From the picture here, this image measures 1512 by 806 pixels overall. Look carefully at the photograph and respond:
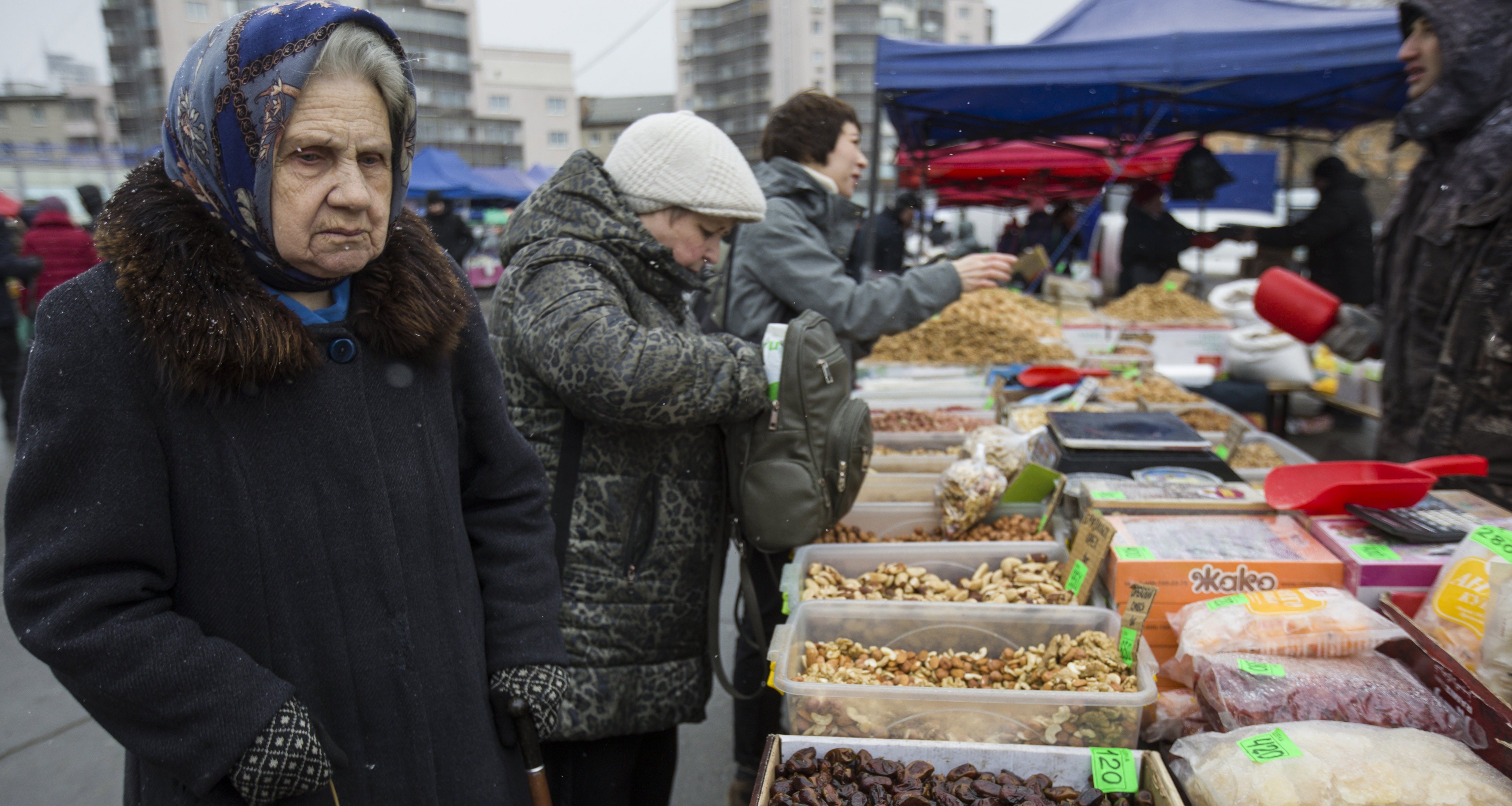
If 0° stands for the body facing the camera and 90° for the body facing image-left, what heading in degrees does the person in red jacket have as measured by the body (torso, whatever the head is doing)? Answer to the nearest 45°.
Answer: approximately 180°

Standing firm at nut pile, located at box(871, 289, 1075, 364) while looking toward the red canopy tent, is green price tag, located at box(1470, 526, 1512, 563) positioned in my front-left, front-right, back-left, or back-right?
back-right

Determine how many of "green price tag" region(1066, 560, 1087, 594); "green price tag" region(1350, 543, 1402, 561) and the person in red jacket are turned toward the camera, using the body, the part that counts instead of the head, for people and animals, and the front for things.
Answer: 2
